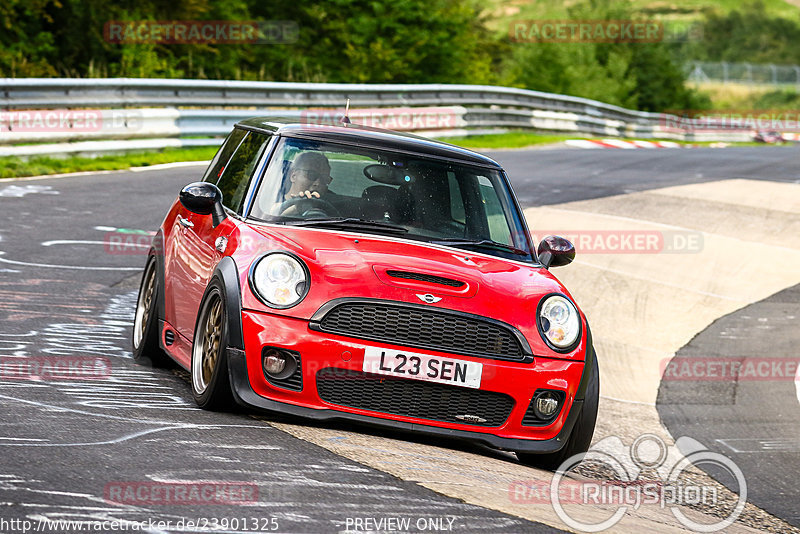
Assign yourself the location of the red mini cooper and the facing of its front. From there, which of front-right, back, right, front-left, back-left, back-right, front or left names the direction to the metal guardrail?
back-left

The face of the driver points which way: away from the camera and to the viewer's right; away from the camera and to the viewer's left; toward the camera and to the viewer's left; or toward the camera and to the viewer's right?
toward the camera and to the viewer's right

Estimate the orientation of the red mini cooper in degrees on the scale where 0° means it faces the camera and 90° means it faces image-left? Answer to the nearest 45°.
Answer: approximately 315°
